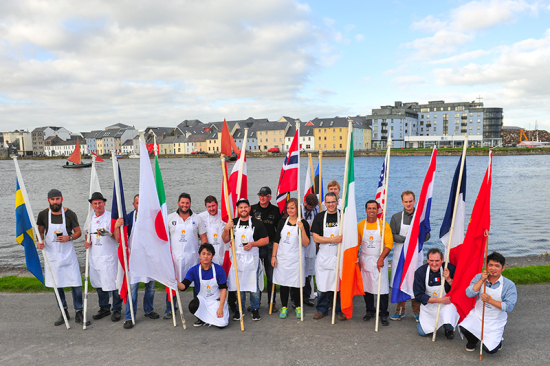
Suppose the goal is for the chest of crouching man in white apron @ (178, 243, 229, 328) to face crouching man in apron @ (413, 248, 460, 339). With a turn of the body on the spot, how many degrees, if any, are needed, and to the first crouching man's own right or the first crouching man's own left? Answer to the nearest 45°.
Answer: approximately 90° to the first crouching man's own left

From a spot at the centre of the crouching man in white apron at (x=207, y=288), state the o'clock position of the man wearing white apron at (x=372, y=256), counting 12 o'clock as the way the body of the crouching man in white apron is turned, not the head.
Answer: The man wearing white apron is roughly at 9 o'clock from the crouching man in white apron.

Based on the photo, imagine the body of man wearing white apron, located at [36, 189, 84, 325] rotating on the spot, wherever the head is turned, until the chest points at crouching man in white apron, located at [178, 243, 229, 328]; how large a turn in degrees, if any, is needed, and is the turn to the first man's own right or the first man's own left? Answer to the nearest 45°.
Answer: approximately 45° to the first man's own left

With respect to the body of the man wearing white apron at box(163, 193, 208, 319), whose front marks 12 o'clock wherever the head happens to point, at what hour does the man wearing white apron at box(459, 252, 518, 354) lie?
the man wearing white apron at box(459, 252, 518, 354) is roughly at 10 o'clock from the man wearing white apron at box(163, 193, 208, 319).

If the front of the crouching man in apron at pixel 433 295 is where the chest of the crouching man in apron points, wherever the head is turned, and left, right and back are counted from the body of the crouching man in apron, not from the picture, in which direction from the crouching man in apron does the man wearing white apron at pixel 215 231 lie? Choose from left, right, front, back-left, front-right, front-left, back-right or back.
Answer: right

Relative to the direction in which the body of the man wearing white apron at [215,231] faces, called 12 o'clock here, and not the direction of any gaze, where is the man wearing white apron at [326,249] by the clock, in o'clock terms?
the man wearing white apron at [326,249] is roughly at 10 o'clock from the man wearing white apron at [215,231].

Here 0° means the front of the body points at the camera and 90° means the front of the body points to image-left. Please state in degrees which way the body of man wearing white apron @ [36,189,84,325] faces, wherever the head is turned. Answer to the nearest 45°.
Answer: approximately 0°

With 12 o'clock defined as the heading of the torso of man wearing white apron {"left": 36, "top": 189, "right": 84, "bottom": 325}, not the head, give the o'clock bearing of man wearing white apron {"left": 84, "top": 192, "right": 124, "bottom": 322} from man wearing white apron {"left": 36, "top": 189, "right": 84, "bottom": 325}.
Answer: man wearing white apron {"left": 84, "top": 192, "right": 124, "bottom": 322} is roughly at 10 o'clock from man wearing white apron {"left": 36, "top": 189, "right": 84, "bottom": 325}.

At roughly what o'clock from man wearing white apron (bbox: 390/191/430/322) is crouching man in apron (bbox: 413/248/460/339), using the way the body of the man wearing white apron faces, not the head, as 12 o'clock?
The crouching man in apron is roughly at 11 o'clock from the man wearing white apron.
